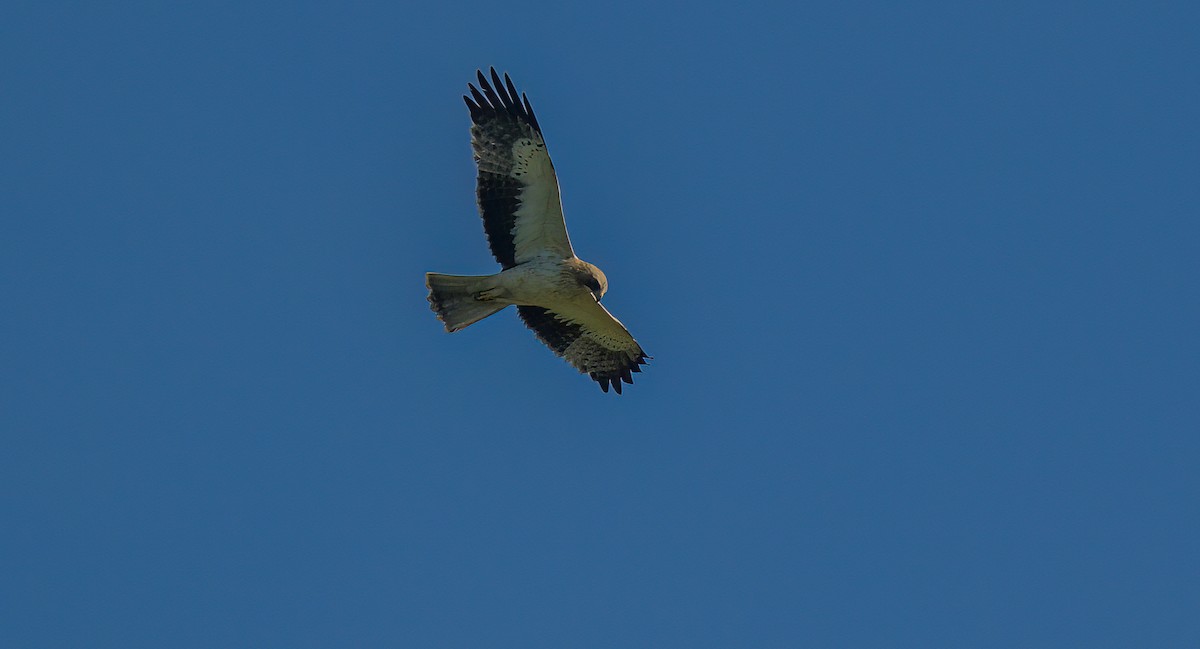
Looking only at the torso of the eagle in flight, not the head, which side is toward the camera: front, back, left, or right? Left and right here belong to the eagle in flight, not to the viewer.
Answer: right
